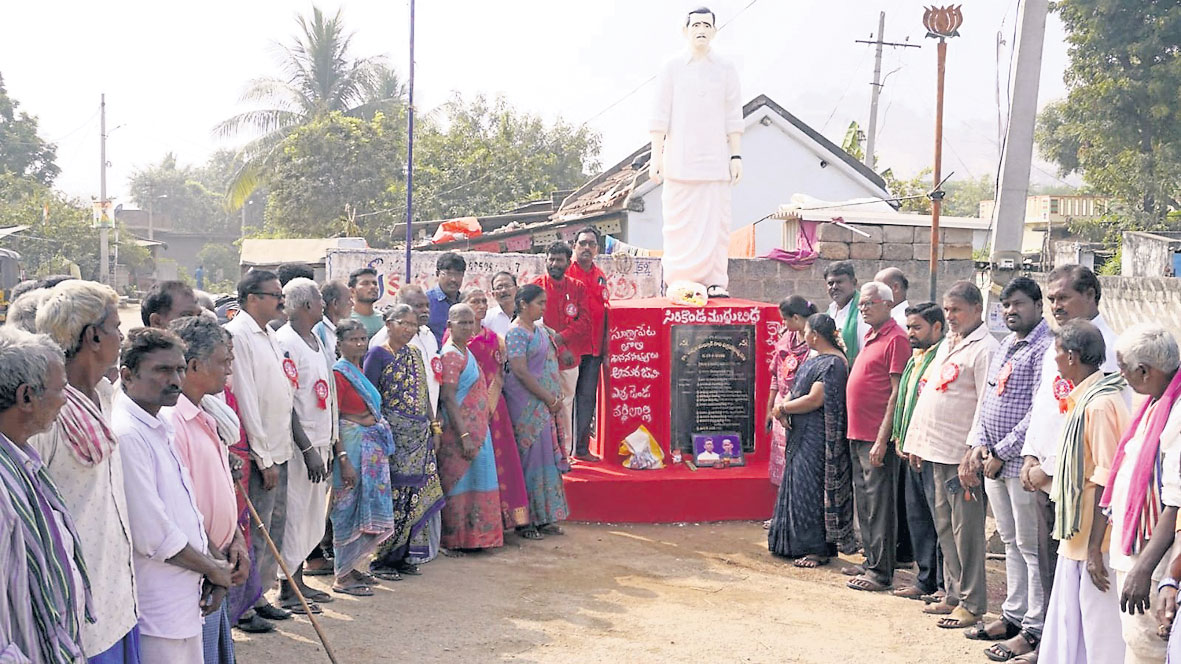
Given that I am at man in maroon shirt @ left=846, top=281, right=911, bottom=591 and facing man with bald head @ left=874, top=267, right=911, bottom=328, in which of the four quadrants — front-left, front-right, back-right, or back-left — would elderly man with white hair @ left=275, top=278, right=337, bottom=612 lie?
back-left

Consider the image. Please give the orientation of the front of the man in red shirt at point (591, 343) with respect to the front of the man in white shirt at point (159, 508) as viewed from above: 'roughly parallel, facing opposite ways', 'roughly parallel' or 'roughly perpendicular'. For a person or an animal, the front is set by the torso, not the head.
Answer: roughly perpendicular

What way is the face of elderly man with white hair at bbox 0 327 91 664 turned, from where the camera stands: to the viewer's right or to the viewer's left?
to the viewer's right

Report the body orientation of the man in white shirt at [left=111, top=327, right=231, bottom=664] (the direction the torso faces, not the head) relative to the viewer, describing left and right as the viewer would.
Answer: facing the viewer and to the right of the viewer

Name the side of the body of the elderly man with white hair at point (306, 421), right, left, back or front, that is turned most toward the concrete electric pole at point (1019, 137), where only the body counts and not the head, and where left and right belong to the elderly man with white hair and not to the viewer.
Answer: left

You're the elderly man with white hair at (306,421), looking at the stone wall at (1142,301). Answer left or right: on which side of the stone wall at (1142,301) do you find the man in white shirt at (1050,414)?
right

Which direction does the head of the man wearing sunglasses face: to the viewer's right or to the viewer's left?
to the viewer's right

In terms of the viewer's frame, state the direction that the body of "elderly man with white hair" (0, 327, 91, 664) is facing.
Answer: to the viewer's right

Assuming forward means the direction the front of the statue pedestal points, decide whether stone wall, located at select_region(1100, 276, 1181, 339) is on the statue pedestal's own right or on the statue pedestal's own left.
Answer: on the statue pedestal's own left

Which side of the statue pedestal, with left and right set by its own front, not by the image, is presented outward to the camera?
front

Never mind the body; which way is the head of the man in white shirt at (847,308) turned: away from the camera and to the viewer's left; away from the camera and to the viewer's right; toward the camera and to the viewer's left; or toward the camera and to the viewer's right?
toward the camera and to the viewer's left
